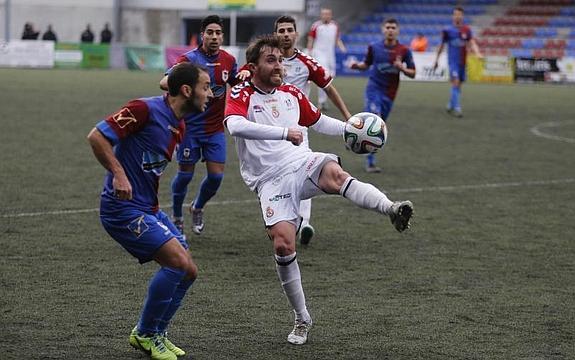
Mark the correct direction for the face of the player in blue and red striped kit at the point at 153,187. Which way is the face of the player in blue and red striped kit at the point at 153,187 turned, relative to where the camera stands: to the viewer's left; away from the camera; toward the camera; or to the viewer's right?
to the viewer's right

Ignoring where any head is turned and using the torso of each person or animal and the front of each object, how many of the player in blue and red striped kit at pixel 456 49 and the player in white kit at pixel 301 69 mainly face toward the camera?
2

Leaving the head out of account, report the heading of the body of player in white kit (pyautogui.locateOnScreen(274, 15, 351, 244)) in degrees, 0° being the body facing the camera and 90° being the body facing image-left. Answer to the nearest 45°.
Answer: approximately 0°

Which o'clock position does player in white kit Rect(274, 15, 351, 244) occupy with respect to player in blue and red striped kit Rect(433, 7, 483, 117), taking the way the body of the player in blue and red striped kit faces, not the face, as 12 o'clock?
The player in white kit is roughly at 12 o'clock from the player in blue and red striped kit.

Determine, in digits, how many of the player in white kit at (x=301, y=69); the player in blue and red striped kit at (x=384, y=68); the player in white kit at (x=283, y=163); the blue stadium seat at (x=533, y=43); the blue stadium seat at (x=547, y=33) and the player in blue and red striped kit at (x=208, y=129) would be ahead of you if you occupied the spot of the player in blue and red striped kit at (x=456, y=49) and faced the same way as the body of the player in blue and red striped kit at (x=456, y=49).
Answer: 4

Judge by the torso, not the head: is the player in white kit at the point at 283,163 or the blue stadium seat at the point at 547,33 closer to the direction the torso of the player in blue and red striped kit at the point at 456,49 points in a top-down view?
the player in white kit

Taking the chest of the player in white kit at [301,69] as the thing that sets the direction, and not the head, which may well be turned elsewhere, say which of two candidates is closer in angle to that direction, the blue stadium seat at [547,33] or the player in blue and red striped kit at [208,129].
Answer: the player in blue and red striped kit

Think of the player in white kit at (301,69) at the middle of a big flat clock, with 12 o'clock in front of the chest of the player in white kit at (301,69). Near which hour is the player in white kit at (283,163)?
the player in white kit at (283,163) is roughly at 12 o'clock from the player in white kit at (301,69).

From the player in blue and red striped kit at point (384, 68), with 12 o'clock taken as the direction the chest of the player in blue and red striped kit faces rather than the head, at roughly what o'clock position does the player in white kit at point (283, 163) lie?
The player in white kit is roughly at 12 o'clock from the player in blue and red striped kit.

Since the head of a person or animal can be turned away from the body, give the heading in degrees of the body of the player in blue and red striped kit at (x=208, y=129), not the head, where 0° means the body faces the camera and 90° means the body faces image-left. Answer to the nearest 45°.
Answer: approximately 0°
